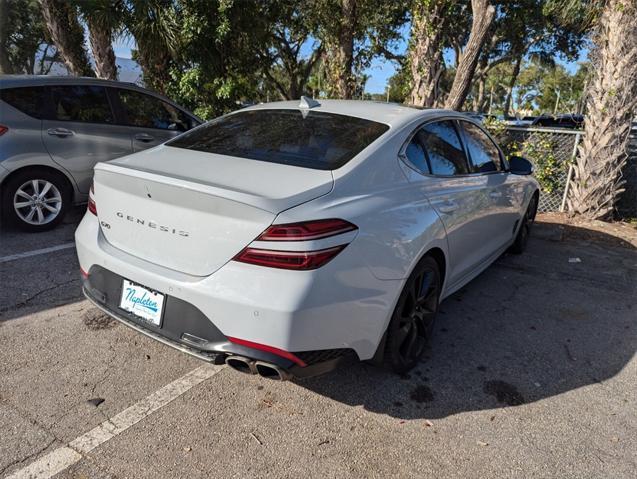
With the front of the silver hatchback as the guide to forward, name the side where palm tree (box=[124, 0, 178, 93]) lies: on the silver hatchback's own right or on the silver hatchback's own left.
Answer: on the silver hatchback's own left

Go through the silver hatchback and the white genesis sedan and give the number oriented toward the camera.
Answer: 0

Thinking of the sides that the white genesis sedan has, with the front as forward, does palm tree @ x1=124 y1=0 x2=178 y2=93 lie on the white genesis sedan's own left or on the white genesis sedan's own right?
on the white genesis sedan's own left

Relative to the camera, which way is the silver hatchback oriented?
to the viewer's right

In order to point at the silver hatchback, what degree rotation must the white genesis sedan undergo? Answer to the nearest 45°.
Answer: approximately 90° to its left

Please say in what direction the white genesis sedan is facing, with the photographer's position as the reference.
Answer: facing away from the viewer and to the right of the viewer

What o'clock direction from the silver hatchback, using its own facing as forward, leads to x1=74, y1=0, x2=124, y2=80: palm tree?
The palm tree is roughly at 9 o'clock from the silver hatchback.

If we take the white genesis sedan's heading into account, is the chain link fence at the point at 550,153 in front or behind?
in front

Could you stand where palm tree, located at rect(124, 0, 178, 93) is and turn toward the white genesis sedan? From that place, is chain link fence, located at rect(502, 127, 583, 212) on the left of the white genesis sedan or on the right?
left
